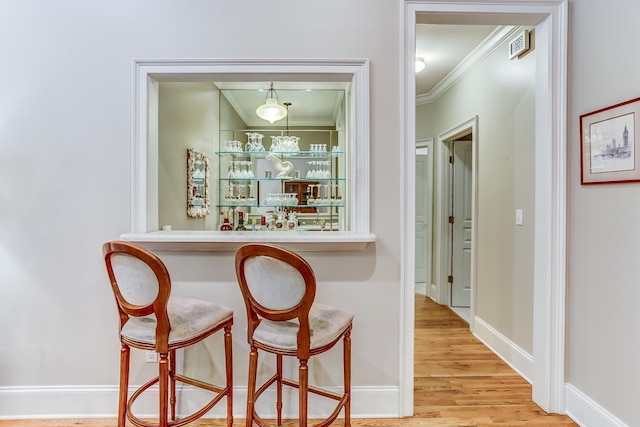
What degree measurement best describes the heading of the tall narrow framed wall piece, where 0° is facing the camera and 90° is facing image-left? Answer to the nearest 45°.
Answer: approximately 315°

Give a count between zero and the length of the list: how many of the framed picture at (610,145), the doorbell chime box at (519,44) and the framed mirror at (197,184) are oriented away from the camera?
0

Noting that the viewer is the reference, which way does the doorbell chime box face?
facing the viewer and to the left of the viewer

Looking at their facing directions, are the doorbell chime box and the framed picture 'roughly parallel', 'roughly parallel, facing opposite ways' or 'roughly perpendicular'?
roughly parallel

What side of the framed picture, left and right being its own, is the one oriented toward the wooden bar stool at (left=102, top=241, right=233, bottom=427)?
front

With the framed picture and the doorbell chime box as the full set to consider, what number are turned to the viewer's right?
0

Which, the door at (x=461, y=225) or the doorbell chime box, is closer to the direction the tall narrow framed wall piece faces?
the doorbell chime box

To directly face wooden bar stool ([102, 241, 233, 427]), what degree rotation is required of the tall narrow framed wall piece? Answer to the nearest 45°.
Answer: approximately 45° to its right

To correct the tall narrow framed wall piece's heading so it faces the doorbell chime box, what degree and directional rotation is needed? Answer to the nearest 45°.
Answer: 0° — it already faces it

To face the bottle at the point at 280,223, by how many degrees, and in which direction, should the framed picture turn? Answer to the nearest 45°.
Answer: approximately 45° to its right

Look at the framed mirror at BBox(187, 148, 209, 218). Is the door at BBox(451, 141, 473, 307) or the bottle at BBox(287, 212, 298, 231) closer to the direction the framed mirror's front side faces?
the bottle

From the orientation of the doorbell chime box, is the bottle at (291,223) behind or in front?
in front

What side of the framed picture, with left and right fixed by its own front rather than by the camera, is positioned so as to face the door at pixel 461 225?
right

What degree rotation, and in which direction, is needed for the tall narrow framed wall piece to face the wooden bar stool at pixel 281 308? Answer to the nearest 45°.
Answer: approximately 45° to its right
